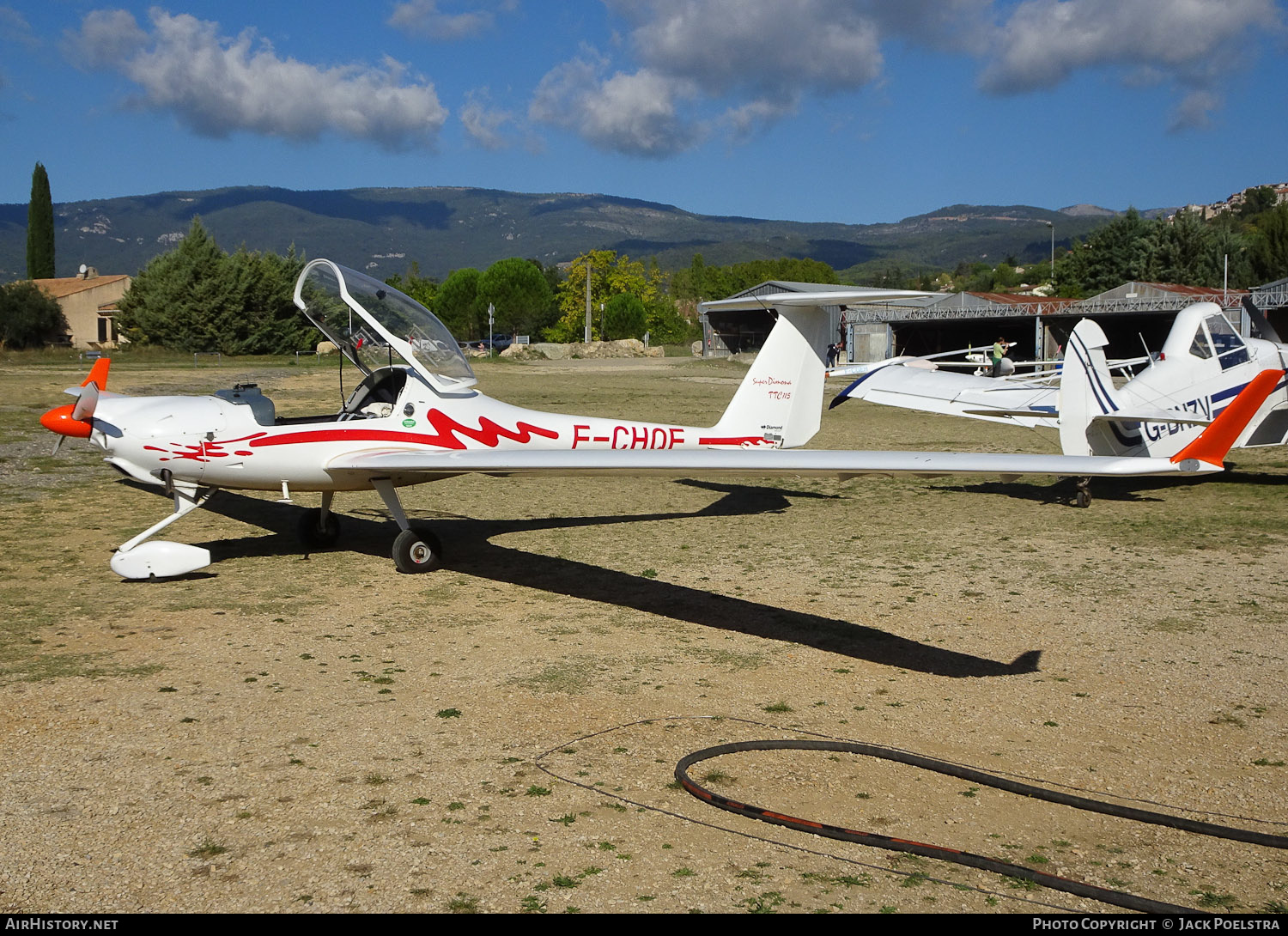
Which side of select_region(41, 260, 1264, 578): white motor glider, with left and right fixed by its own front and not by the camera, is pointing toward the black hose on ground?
left

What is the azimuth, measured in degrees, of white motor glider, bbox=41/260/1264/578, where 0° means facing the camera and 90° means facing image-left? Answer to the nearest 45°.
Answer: approximately 45°
